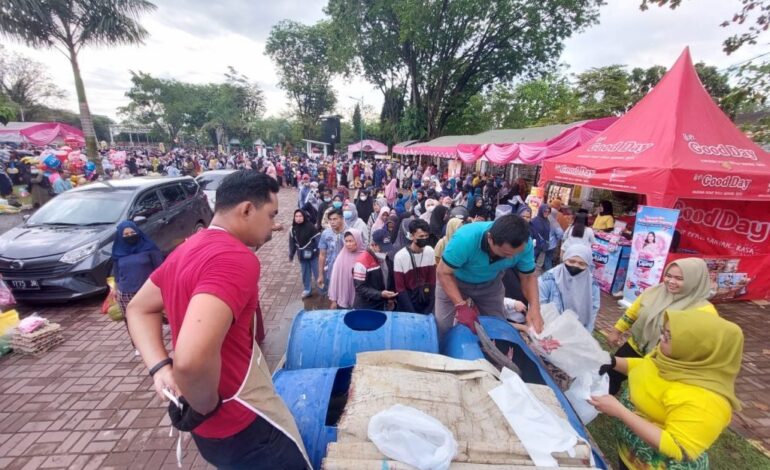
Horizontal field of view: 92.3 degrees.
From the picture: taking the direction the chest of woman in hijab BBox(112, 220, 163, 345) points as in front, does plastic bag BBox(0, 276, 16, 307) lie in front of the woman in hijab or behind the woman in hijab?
behind

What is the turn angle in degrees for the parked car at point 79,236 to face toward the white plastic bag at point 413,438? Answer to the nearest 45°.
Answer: approximately 45° to its left

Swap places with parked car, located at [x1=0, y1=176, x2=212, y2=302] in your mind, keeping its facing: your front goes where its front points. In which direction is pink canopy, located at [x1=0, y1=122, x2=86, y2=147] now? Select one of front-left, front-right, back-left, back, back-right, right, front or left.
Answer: back-right

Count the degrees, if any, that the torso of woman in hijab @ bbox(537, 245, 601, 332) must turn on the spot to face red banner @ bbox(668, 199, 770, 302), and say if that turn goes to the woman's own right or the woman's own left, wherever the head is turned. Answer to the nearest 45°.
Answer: approximately 135° to the woman's own left

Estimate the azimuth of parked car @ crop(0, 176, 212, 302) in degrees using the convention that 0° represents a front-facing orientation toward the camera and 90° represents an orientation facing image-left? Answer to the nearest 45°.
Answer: approximately 45°

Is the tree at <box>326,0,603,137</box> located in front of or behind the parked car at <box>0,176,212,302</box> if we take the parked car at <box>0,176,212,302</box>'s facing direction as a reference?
behind

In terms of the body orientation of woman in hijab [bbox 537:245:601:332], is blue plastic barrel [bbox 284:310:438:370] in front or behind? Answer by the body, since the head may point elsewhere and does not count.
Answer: in front

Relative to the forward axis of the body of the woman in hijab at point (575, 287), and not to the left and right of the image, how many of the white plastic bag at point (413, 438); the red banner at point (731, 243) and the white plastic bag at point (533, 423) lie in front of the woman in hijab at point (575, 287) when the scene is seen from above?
2

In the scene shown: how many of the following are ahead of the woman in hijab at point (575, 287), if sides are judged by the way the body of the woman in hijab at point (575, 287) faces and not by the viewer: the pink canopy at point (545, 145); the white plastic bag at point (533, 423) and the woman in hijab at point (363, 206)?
1

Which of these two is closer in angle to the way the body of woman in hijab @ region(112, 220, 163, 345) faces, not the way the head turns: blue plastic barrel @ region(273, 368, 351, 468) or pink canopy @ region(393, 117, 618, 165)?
the blue plastic barrel

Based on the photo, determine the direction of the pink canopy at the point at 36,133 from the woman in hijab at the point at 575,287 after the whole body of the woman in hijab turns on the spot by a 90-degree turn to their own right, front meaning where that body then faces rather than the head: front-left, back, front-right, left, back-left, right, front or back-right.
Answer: front

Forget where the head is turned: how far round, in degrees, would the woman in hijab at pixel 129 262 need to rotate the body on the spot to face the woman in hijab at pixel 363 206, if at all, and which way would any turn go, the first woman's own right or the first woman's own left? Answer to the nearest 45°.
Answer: approximately 135° to the first woman's own left

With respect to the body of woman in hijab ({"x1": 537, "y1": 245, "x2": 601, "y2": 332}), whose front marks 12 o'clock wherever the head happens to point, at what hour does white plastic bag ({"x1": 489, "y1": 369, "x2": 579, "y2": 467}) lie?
The white plastic bag is roughly at 12 o'clock from the woman in hijab.

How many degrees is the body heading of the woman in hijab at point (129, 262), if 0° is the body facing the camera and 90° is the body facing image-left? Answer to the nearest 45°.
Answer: approximately 0°
